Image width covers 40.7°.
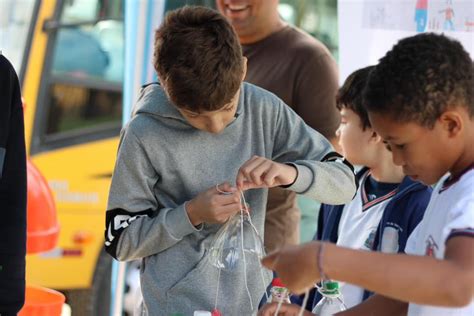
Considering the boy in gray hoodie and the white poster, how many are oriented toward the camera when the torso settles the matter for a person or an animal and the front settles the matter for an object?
2

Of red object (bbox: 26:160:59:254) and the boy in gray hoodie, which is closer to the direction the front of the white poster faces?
the boy in gray hoodie

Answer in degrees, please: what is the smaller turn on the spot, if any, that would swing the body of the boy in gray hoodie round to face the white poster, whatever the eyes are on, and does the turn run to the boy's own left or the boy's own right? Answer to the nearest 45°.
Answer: approximately 135° to the boy's own left

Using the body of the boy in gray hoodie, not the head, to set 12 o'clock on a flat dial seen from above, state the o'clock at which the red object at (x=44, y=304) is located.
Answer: The red object is roughly at 4 o'clock from the boy in gray hoodie.

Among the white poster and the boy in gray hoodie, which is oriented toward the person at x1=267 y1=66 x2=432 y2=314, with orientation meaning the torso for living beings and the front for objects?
the white poster

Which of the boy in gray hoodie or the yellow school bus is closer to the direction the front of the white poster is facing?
the boy in gray hoodie

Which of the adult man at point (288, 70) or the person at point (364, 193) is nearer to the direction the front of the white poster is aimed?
the person

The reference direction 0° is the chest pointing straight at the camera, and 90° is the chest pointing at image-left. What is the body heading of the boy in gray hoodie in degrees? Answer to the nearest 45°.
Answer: approximately 0°

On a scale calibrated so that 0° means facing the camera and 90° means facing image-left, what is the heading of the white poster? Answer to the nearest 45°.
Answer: approximately 0°

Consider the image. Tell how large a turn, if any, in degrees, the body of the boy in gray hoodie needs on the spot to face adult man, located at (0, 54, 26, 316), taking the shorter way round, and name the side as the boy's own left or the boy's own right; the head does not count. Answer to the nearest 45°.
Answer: approximately 90° to the boy's own right
